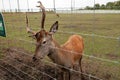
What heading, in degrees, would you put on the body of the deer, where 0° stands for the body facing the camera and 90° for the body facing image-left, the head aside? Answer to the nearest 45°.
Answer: approximately 45°
